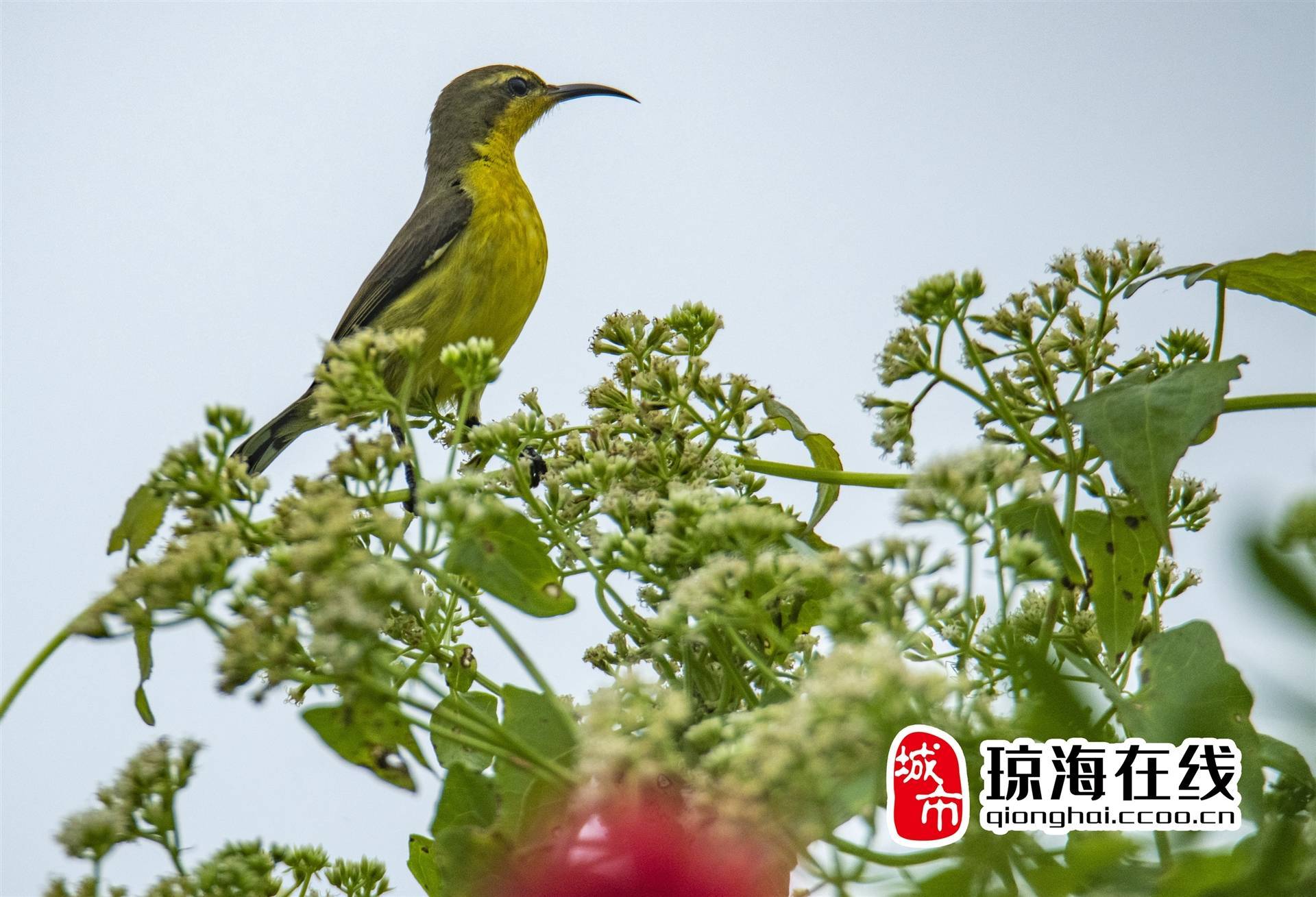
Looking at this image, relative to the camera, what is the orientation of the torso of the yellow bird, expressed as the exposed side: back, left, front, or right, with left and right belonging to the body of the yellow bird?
right

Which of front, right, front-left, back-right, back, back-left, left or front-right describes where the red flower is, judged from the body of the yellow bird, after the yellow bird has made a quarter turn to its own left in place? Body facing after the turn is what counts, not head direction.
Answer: back
